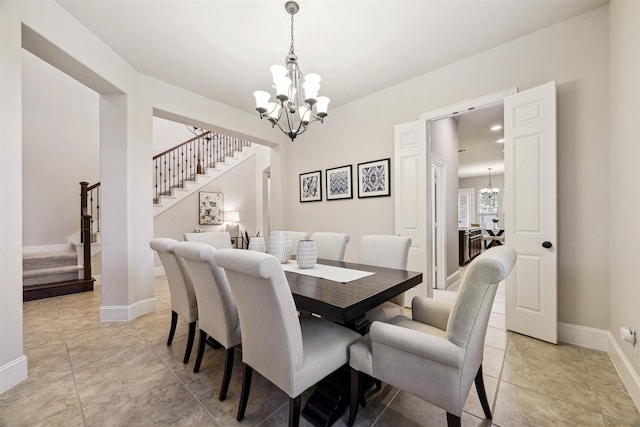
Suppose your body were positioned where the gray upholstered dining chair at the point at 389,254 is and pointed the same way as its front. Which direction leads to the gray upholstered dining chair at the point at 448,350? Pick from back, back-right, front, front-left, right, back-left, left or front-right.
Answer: front-left

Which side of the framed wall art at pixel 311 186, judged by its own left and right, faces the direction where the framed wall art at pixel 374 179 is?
left

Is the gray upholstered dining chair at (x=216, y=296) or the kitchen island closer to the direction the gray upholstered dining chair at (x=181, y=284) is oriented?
the kitchen island

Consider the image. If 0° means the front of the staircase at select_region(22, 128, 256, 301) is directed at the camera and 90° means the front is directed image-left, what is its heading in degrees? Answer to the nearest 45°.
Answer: approximately 0°

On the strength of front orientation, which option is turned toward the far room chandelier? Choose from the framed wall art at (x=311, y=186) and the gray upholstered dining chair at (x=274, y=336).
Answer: the gray upholstered dining chair

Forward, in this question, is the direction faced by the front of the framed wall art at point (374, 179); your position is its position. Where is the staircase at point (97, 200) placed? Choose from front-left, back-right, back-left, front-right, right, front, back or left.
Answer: front-right

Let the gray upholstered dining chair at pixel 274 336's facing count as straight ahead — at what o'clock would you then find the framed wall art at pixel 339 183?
The framed wall art is roughly at 11 o'clock from the gray upholstered dining chair.

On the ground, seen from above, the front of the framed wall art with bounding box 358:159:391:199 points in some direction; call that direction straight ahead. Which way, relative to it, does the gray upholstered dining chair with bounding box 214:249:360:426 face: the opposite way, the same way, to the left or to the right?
the opposite way

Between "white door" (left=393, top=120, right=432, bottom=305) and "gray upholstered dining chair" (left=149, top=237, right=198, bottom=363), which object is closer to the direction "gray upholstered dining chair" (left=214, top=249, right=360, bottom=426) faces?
the white door

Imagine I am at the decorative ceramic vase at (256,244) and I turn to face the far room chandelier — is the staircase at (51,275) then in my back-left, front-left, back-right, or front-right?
back-left
